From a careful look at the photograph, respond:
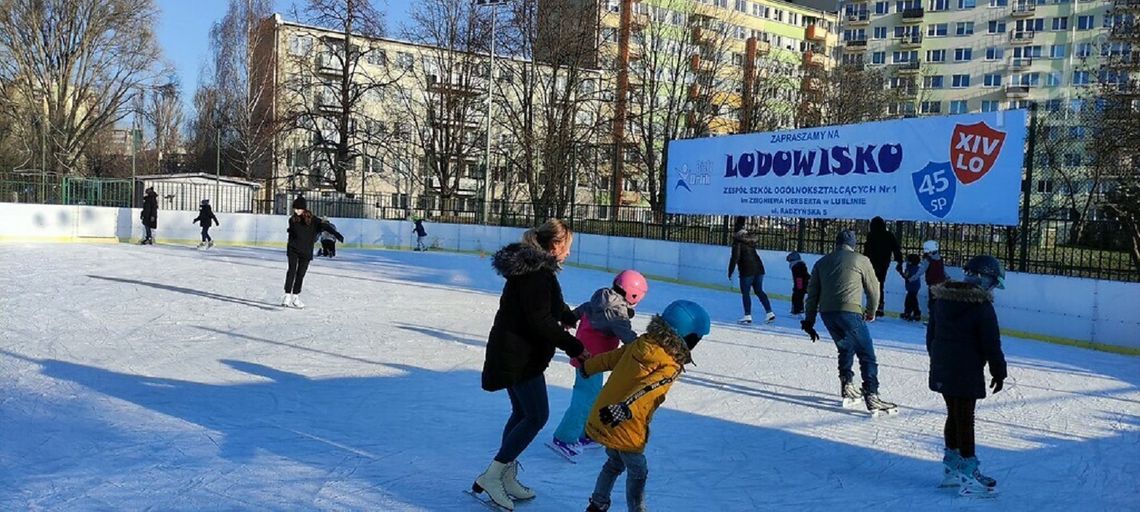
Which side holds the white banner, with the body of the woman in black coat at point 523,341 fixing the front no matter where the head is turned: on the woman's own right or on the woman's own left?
on the woman's own left

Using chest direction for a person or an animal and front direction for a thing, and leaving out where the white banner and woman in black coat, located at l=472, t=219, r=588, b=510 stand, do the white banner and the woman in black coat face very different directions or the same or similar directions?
very different directions

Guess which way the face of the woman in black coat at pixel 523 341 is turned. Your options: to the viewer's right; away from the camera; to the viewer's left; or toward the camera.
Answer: to the viewer's right

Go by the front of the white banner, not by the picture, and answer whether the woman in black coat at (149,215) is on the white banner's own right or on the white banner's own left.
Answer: on the white banner's own right

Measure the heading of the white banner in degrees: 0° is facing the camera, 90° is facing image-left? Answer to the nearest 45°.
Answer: approximately 45°

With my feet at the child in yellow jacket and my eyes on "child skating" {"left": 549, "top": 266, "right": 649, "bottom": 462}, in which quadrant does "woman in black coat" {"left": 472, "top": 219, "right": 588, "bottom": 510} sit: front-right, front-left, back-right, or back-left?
front-left

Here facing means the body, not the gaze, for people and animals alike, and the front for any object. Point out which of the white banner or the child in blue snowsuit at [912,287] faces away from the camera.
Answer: the child in blue snowsuit

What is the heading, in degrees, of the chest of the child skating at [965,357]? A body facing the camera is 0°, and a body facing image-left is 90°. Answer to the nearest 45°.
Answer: approximately 225°

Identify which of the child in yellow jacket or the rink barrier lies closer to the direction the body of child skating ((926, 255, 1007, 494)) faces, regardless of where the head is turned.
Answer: the rink barrier

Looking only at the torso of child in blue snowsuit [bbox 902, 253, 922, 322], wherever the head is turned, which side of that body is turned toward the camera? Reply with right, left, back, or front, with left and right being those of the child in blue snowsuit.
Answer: back

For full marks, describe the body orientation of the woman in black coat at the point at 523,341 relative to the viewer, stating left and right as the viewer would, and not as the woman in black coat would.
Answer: facing to the right of the viewer

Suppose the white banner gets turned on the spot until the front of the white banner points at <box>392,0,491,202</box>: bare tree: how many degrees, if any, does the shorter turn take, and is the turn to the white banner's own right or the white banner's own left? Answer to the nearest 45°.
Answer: approximately 90° to the white banner's own right

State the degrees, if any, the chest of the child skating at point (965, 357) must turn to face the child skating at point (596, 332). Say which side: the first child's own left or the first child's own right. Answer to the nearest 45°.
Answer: approximately 135° to the first child's own left

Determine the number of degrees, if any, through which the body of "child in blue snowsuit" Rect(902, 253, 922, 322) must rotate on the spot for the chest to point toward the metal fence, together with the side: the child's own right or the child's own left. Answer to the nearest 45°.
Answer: approximately 45° to the child's own left
